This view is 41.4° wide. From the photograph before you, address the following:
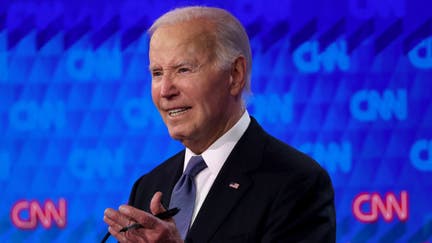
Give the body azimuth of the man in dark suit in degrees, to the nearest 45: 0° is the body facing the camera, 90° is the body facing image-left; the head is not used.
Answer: approximately 45°
